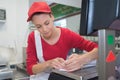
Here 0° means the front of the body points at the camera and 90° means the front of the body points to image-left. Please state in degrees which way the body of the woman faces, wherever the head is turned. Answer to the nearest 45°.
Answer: approximately 0°
